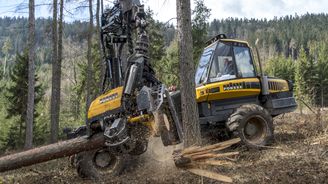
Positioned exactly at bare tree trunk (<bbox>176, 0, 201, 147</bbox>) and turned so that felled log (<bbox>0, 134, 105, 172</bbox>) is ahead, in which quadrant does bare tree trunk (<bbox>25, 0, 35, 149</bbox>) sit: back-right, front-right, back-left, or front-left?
front-right

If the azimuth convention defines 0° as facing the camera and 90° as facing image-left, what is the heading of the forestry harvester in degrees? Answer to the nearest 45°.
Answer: approximately 45°

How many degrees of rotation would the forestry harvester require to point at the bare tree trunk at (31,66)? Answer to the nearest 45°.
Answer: approximately 90° to its right

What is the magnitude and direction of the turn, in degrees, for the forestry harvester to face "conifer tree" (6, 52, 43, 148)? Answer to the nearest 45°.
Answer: approximately 90° to its right
